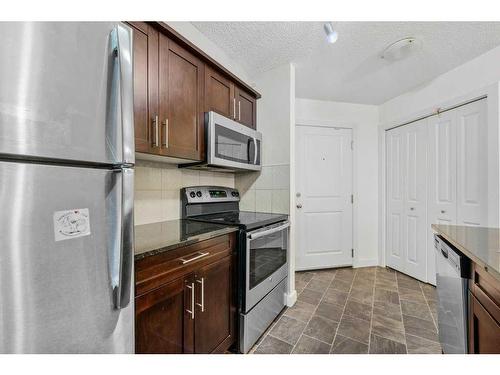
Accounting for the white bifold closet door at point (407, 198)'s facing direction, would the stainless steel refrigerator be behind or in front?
in front

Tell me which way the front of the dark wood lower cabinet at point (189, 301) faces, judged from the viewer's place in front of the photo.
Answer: facing the viewer and to the right of the viewer

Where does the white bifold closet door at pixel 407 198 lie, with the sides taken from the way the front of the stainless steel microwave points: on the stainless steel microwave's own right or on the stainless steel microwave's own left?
on the stainless steel microwave's own left

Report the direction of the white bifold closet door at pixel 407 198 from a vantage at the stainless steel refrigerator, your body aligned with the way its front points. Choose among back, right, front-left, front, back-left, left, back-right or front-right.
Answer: left

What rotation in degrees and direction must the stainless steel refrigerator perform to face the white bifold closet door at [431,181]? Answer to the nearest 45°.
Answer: approximately 90° to its left

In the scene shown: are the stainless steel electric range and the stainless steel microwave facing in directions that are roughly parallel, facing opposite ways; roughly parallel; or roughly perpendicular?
roughly parallel

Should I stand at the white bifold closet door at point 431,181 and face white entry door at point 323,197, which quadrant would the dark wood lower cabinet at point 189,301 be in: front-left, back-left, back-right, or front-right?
front-left

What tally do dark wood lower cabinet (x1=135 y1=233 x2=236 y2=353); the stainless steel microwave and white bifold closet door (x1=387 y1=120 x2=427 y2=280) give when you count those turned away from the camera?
0

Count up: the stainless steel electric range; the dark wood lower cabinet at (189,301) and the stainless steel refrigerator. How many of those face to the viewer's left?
0

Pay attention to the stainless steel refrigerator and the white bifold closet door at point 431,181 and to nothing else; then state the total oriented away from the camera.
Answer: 0

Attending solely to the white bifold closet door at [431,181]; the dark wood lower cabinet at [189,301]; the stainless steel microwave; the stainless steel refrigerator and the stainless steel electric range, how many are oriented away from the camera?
0

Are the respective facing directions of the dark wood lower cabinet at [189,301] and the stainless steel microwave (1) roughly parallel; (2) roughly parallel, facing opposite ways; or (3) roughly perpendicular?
roughly parallel

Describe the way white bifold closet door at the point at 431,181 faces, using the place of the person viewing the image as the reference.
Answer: facing the viewer and to the left of the viewer

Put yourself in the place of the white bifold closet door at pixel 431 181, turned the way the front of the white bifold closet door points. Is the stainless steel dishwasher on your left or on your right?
on your left

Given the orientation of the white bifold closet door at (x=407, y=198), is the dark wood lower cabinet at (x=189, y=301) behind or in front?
in front

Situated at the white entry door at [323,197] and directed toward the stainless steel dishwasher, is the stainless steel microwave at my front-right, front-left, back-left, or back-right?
front-right
